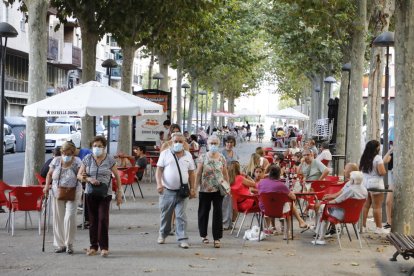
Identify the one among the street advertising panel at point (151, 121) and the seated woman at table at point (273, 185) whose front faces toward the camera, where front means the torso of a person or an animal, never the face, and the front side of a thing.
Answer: the street advertising panel

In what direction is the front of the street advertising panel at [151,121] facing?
toward the camera

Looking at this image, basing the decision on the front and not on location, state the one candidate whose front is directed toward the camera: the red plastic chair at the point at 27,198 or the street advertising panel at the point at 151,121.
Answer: the street advertising panel

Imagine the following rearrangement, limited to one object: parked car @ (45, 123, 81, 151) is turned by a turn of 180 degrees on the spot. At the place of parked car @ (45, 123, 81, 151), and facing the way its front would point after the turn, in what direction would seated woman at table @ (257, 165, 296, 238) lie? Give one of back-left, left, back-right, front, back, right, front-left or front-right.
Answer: back-right

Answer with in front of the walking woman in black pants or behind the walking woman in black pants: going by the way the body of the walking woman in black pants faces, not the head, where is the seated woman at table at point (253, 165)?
behind

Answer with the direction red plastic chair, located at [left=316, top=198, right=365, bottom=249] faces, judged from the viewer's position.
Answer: facing away from the viewer and to the left of the viewer

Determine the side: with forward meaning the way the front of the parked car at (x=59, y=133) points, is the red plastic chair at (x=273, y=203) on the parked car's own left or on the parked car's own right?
on the parked car's own left

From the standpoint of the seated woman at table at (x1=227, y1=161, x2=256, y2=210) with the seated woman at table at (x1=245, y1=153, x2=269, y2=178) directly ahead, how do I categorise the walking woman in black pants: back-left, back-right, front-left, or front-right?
back-left

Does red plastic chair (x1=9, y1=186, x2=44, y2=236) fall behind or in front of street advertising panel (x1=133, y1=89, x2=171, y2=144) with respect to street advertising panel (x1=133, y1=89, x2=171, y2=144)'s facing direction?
in front

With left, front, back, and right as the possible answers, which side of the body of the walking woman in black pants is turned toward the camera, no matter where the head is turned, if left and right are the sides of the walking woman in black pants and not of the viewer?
front
